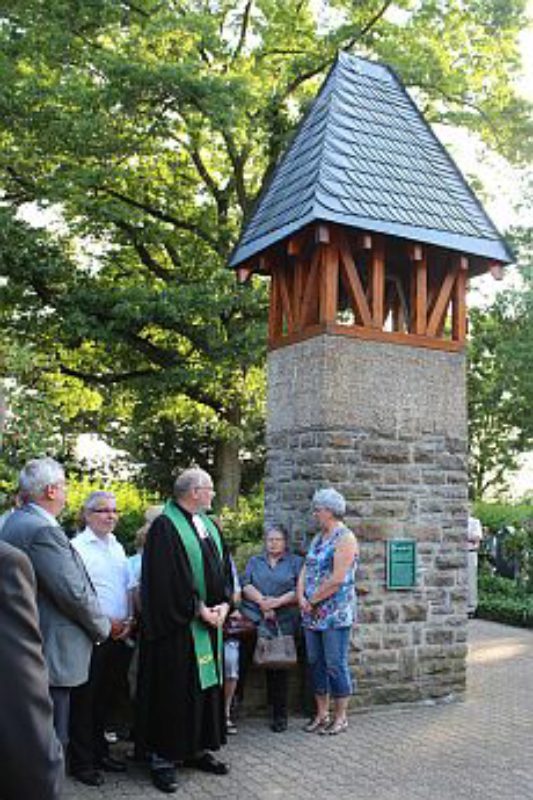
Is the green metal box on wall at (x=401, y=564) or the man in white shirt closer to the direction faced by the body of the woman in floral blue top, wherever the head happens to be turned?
the man in white shirt

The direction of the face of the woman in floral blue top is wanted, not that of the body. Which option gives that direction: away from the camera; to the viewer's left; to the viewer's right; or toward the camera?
to the viewer's left

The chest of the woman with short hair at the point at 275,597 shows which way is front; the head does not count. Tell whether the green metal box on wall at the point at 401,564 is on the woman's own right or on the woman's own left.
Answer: on the woman's own left

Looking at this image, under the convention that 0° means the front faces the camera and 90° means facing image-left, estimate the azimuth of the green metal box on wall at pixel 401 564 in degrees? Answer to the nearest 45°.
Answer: approximately 0°

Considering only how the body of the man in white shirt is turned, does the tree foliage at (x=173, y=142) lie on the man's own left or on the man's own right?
on the man's own left

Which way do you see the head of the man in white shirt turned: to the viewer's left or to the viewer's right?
to the viewer's right

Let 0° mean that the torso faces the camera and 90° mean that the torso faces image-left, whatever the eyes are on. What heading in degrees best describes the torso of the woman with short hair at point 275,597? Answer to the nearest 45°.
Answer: approximately 0°

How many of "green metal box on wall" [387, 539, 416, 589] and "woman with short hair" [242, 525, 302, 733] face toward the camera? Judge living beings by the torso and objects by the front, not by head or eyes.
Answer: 2

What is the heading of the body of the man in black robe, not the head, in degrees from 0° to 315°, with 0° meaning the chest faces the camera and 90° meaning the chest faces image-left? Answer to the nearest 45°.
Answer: approximately 315°

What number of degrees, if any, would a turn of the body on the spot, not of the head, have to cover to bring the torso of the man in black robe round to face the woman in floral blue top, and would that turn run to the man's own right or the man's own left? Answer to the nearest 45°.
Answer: approximately 90° to the man's own left
